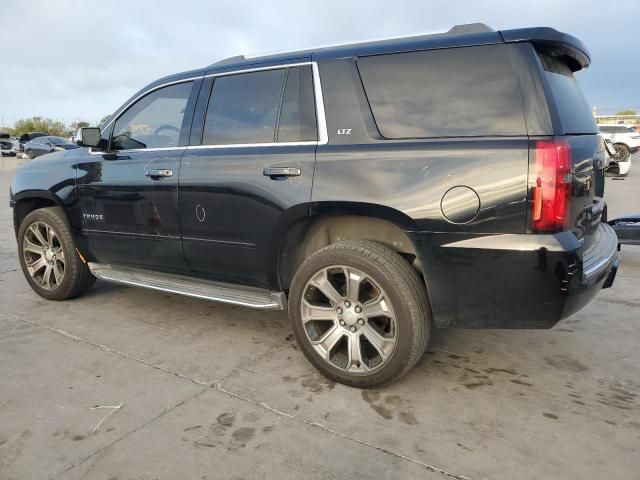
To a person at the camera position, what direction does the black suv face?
facing away from the viewer and to the left of the viewer

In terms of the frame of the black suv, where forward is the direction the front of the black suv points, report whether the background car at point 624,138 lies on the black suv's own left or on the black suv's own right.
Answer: on the black suv's own right

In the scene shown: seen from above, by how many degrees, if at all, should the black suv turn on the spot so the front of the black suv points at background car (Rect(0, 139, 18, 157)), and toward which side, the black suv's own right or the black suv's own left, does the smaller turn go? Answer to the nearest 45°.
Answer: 0° — it already faces it

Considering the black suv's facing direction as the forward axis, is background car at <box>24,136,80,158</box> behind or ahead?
ahead
